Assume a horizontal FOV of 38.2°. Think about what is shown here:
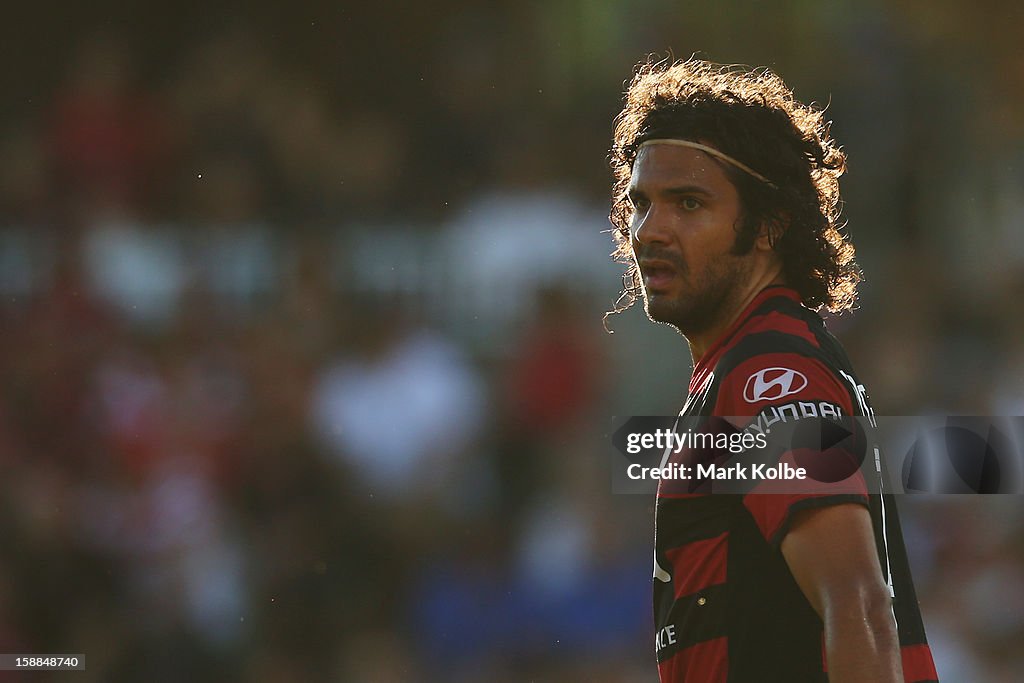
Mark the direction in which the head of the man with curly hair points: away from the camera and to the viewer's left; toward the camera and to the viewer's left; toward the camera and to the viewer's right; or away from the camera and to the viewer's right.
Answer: toward the camera and to the viewer's left

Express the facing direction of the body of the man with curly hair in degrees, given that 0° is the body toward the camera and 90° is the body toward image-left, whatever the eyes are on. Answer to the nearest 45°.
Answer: approximately 90°
